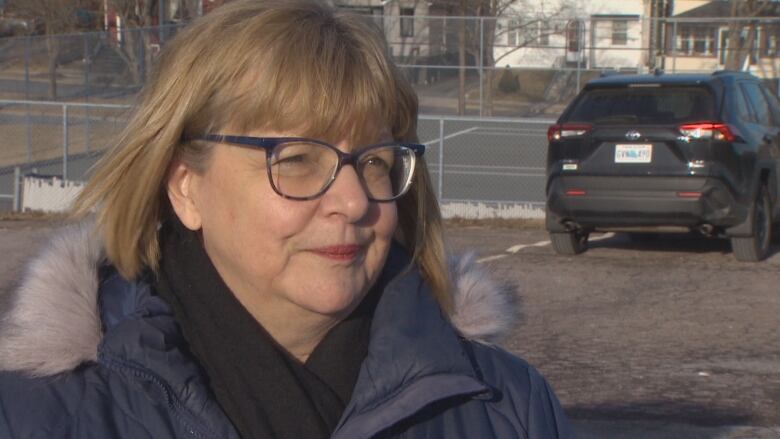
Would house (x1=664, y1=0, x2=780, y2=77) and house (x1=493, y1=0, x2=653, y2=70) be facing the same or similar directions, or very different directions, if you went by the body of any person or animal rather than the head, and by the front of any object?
same or similar directions

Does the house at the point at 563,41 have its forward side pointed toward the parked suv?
yes

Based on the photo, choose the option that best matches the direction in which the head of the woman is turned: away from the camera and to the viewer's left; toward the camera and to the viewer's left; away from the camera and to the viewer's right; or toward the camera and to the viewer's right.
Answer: toward the camera and to the viewer's right

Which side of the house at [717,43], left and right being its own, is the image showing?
front

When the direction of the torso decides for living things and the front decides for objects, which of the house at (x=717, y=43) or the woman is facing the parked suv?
the house

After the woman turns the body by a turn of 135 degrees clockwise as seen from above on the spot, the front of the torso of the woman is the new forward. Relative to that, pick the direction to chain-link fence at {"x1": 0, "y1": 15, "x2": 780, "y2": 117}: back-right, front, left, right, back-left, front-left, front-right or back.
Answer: right

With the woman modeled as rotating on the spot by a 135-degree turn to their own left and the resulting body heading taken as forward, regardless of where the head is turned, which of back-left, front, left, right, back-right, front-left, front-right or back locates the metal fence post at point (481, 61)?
front

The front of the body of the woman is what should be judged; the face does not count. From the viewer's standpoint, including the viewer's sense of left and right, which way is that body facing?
facing the viewer and to the right of the viewer

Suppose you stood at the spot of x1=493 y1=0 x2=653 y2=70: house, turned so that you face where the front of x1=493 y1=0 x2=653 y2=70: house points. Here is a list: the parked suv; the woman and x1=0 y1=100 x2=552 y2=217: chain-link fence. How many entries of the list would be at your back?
0

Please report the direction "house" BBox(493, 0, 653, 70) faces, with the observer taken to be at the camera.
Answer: facing the viewer

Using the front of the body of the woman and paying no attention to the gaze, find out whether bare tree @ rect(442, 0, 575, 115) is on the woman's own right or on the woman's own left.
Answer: on the woman's own left

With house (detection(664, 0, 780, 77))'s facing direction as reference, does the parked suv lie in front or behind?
in front

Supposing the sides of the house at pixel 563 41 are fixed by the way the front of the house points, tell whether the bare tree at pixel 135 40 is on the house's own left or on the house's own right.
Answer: on the house's own right

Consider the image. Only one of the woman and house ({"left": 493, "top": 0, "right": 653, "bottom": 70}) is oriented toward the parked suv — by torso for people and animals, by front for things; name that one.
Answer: the house

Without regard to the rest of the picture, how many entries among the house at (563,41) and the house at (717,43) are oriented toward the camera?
2
